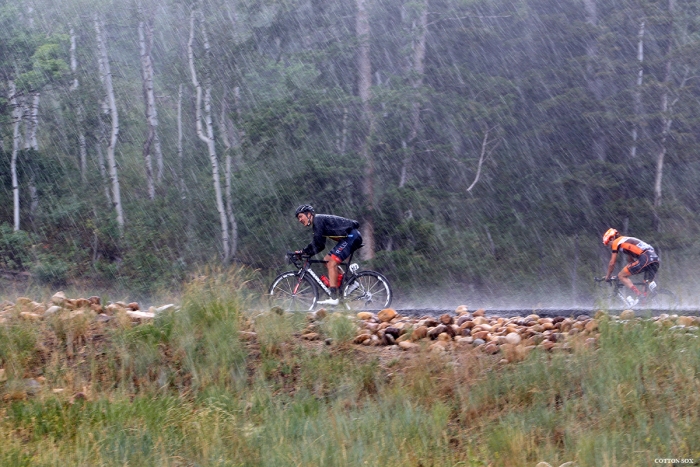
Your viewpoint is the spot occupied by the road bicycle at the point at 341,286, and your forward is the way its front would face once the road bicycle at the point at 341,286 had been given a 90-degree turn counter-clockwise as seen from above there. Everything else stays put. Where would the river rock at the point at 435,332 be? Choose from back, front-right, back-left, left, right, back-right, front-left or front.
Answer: front

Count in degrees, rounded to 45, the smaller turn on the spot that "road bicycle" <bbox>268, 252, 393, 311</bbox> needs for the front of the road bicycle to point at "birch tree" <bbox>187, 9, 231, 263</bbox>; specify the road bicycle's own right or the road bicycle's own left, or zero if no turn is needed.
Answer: approximately 90° to the road bicycle's own right

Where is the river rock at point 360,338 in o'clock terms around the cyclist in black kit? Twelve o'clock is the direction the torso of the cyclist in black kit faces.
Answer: The river rock is roughly at 9 o'clock from the cyclist in black kit.

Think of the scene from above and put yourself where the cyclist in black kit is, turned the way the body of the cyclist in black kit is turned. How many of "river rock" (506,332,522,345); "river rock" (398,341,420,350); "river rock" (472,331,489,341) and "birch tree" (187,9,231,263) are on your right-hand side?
1

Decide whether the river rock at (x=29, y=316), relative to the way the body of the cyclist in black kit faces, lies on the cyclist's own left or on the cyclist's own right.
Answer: on the cyclist's own left

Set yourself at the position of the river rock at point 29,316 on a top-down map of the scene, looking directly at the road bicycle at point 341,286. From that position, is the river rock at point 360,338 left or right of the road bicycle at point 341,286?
right

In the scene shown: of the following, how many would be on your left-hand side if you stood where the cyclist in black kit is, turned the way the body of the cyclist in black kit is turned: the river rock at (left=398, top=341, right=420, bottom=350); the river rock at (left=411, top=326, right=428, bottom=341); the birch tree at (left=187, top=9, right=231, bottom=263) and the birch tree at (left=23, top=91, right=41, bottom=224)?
2

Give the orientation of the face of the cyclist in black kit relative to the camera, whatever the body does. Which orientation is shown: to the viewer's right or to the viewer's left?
to the viewer's left

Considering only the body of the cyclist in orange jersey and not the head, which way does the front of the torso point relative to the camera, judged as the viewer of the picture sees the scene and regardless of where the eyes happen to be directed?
to the viewer's left

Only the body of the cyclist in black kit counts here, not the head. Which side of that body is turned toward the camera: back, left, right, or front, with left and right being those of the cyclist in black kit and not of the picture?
left

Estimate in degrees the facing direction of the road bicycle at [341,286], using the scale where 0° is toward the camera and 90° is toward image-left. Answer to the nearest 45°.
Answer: approximately 90°

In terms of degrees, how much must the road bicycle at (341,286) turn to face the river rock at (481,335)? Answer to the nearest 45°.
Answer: approximately 90° to its left
